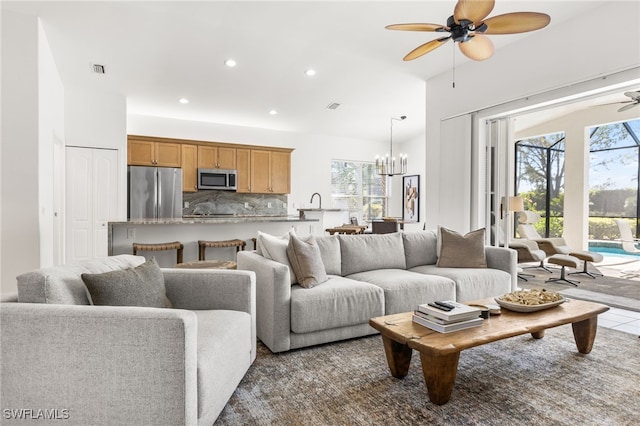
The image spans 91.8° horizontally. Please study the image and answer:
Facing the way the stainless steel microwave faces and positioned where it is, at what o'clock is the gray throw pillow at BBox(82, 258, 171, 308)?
The gray throw pillow is roughly at 12 o'clock from the stainless steel microwave.

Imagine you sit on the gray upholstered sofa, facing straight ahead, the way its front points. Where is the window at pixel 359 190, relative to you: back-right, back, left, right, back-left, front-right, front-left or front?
back-left

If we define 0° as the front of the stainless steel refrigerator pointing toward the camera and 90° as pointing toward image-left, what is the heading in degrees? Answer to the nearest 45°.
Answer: approximately 0°

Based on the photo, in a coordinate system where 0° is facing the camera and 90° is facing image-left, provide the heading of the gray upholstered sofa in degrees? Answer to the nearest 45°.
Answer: approximately 315°

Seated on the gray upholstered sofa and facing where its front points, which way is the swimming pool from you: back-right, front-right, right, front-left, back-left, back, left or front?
left

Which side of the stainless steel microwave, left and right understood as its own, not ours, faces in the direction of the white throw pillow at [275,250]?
front

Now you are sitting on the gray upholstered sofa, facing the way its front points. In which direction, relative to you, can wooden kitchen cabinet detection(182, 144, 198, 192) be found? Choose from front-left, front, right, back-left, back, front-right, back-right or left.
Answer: back
